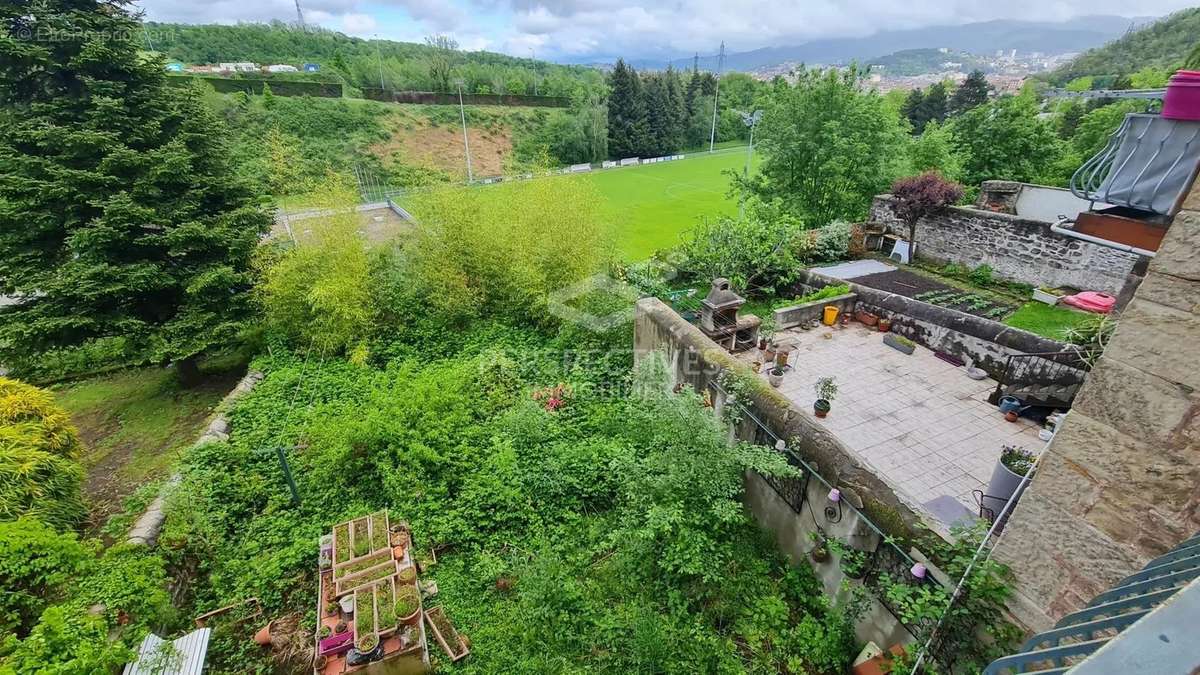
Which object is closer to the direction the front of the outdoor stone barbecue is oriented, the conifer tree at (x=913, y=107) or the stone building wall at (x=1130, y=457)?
the stone building wall

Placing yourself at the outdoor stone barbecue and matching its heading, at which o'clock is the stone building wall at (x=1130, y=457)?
The stone building wall is roughly at 1 o'clock from the outdoor stone barbecue.

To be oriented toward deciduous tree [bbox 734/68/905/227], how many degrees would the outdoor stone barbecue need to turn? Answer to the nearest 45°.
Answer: approximately 135° to its left

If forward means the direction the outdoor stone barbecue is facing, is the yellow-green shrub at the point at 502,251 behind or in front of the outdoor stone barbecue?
behind

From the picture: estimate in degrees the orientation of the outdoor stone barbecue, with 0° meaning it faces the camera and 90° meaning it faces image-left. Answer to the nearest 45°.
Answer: approximately 315°

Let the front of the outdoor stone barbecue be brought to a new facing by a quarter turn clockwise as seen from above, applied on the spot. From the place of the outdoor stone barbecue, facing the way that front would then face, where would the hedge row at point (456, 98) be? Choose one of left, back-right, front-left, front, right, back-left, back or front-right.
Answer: right

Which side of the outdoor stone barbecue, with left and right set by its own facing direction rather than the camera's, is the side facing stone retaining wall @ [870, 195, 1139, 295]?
left

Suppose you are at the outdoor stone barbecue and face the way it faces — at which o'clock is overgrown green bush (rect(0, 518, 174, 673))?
The overgrown green bush is roughly at 3 o'clock from the outdoor stone barbecue.

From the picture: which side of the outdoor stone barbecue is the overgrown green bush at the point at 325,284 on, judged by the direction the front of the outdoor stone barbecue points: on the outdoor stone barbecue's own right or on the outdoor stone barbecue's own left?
on the outdoor stone barbecue's own right

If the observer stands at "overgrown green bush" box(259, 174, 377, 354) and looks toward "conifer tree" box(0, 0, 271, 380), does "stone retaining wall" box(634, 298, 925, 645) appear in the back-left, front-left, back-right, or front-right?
back-left

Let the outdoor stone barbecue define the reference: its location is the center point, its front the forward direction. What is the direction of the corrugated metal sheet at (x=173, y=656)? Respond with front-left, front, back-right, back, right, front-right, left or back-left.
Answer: right

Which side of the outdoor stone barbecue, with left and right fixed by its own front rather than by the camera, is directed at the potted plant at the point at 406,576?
right

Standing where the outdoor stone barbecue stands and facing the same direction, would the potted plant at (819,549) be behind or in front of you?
in front

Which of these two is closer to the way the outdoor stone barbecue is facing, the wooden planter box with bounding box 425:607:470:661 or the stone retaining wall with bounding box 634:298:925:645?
the stone retaining wall

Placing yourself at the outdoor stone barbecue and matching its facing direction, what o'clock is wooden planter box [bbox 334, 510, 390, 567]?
The wooden planter box is roughly at 3 o'clock from the outdoor stone barbecue.

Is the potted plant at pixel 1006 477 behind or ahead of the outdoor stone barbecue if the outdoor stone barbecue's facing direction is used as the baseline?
ahead

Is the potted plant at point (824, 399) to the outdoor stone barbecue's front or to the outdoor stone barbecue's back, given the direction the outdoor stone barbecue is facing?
to the front

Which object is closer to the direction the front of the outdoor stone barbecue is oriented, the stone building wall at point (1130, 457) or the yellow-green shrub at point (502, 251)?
the stone building wall

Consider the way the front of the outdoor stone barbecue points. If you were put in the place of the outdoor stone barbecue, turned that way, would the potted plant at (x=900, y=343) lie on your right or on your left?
on your left

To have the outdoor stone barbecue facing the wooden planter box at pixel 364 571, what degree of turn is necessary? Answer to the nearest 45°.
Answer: approximately 90° to its right
